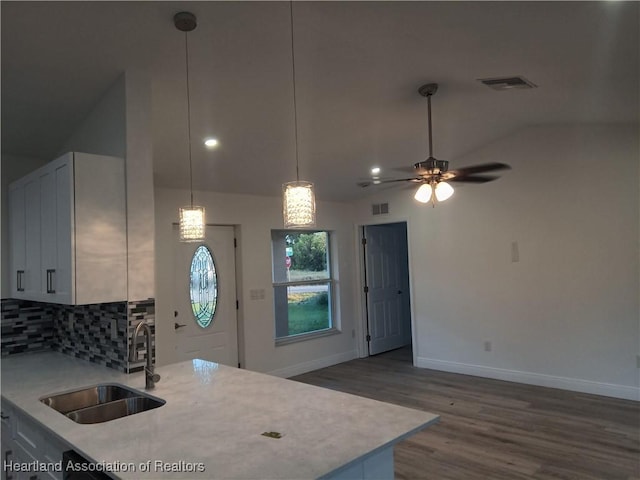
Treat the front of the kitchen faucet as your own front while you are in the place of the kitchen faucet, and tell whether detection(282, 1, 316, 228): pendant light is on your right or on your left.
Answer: on your left

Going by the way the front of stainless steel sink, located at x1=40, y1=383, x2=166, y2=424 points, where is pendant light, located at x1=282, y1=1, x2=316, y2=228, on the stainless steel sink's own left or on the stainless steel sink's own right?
on the stainless steel sink's own left

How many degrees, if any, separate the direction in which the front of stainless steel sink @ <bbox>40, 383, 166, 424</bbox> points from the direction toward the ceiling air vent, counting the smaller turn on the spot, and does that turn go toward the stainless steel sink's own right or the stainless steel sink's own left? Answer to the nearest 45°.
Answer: approximately 135° to the stainless steel sink's own left

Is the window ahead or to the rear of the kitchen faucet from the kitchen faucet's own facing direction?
to the rear

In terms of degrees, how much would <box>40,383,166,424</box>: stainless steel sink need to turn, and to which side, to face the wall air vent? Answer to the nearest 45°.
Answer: approximately 180°

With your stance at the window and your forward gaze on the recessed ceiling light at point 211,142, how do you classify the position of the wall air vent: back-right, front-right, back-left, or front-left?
back-left

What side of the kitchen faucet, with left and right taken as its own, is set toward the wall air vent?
back

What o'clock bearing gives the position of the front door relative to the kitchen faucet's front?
The front door is roughly at 5 o'clock from the kitchen faucet.
